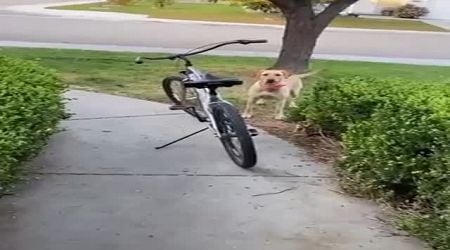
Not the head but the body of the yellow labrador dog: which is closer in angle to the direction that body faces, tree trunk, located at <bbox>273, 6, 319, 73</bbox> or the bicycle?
the bicycle

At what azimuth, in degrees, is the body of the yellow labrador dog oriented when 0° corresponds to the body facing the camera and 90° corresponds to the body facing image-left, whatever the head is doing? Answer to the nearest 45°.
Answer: approximately 45°

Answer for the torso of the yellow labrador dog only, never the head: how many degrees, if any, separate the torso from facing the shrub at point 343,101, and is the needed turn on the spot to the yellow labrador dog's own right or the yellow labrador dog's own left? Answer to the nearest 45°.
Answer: approximately 90° to the yellow labrador dog's own left

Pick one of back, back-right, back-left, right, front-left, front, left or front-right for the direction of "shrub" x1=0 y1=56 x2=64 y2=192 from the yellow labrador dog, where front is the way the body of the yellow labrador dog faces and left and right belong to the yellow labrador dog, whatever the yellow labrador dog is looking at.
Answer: front

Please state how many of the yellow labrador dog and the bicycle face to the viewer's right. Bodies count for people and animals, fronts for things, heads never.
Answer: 0
